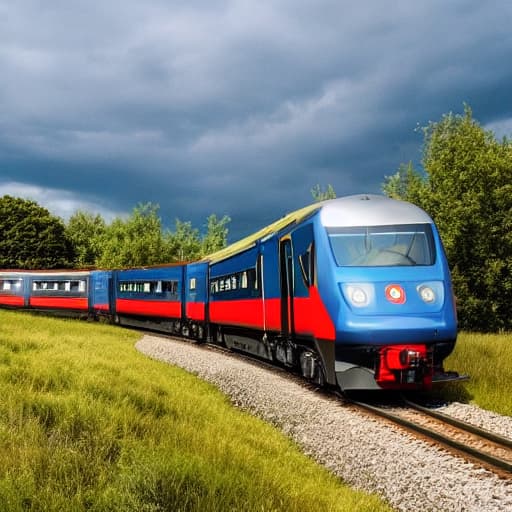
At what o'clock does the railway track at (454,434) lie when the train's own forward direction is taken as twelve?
The railway track is roughly at 1 o'clock from the train.

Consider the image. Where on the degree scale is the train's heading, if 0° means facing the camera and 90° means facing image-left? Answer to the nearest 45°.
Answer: approximately 315°
